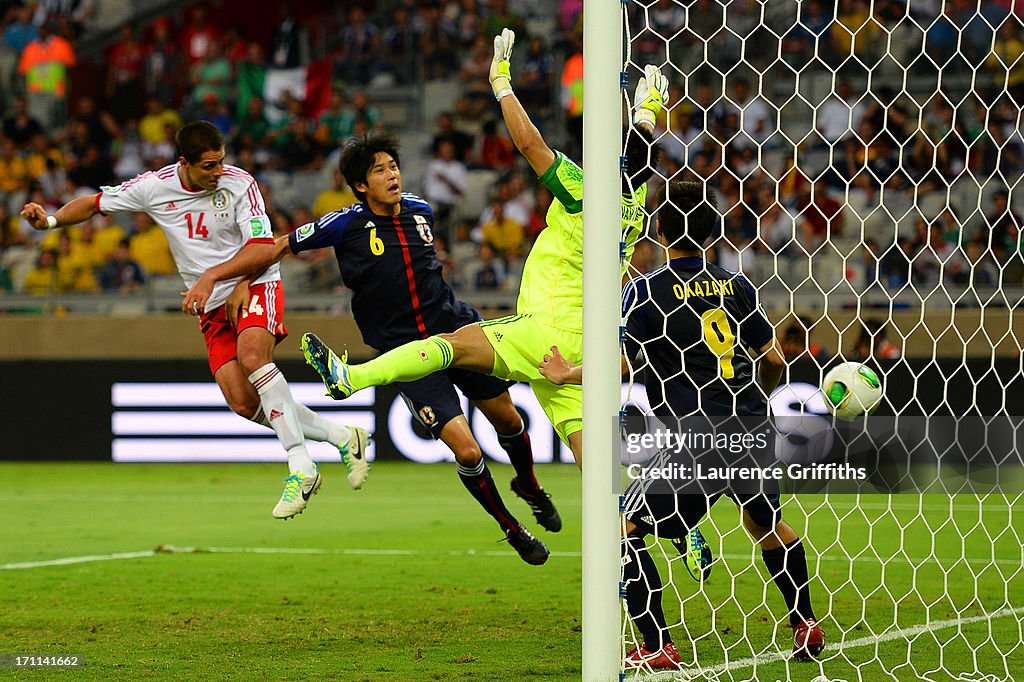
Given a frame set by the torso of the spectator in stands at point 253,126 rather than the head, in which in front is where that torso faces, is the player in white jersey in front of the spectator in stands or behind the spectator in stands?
in front

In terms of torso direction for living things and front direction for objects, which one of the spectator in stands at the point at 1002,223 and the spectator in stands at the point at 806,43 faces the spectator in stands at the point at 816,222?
the spectator in stands at the point at 806,43

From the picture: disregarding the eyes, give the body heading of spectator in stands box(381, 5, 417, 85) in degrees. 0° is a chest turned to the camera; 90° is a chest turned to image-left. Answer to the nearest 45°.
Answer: approximately 0°

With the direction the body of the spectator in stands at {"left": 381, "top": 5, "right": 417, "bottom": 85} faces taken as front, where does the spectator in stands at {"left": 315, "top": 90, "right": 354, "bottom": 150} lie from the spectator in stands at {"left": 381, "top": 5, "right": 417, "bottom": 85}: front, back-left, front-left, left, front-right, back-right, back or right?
front-right

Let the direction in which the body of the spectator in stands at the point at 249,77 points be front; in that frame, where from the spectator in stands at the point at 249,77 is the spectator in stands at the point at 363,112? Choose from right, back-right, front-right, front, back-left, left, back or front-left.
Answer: front-left

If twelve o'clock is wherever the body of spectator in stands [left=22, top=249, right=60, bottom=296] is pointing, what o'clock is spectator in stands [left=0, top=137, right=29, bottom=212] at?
spectator in stands [left=0, top=137, right=29, bottom=212] is roughly at 6 o'clock from spectator in stands [left=22, top=249, right=60, bottom=296].

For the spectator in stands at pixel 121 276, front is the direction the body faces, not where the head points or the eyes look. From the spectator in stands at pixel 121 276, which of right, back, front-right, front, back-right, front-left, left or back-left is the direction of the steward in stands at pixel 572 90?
left

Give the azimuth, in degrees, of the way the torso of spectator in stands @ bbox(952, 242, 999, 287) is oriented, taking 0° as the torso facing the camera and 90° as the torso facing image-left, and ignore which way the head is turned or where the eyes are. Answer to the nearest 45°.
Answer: approximately 0°
